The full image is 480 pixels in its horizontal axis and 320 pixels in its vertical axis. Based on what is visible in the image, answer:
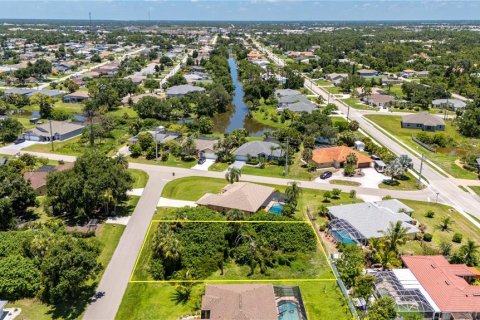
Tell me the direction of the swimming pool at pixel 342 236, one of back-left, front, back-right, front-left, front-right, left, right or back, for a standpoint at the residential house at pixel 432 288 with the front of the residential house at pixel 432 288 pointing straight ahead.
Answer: back-left

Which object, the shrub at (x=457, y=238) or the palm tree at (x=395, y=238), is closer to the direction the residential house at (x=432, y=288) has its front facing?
the shrub

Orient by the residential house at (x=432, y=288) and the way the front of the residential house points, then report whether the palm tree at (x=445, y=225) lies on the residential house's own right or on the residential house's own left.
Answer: on the residential house's own left

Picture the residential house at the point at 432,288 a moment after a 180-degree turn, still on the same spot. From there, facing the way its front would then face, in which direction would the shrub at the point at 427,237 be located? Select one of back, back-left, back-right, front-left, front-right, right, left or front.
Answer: right

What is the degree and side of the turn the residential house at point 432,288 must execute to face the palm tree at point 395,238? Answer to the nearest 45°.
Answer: approximately 135° to its left

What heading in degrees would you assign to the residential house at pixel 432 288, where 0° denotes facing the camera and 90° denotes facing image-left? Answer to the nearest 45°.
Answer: approximately 270°

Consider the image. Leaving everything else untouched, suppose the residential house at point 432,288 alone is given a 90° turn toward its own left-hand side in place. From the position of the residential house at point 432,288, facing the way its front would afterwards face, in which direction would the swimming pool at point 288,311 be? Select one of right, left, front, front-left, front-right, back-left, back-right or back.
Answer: back-left

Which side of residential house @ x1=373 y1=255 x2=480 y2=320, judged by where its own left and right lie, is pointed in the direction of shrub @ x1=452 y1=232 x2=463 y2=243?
left
